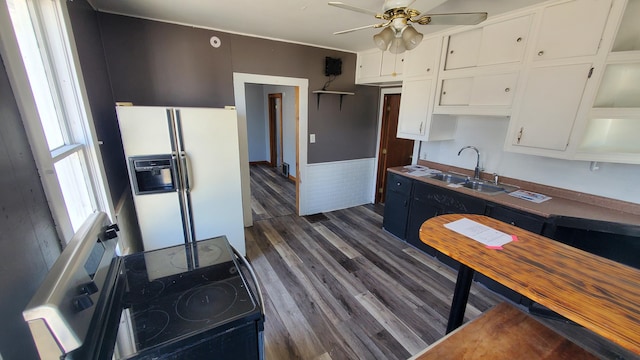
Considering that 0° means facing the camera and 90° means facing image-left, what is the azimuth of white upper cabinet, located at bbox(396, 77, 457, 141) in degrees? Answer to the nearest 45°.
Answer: approximately 45°

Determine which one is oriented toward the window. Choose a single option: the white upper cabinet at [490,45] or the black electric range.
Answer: the white upper cabinet

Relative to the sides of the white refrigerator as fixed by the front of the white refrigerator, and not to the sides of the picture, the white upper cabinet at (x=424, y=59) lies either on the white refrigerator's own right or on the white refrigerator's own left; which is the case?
on the white refrigerator's own left

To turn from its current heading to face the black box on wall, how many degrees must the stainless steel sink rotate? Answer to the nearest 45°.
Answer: approximately 45° to its right

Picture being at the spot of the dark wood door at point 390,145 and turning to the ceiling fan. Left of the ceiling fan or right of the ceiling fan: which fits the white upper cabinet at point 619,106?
left

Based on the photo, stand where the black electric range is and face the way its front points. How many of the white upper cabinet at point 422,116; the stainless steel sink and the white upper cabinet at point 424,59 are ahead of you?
3

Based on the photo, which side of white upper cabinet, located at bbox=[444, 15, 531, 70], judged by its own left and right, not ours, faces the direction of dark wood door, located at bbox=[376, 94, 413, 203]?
right

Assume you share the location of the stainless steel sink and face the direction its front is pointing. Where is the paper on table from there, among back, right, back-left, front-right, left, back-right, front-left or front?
front-left
